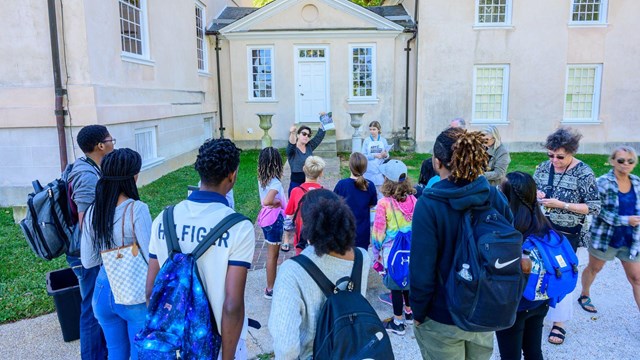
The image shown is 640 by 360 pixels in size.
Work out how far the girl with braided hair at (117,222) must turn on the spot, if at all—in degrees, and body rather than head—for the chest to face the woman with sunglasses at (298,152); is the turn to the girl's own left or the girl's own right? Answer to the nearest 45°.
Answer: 0° — they already face them

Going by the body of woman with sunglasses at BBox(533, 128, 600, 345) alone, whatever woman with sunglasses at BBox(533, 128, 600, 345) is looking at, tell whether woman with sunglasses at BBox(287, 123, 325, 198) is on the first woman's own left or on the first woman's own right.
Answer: on the first woman's own right

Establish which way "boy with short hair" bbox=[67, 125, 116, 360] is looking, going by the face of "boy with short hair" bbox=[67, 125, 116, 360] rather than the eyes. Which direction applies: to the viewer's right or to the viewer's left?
to the viewer's right

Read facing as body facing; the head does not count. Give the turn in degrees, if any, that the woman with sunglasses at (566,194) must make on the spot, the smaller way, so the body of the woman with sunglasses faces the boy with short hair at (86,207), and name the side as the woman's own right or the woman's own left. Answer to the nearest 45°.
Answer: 0° — they already face them

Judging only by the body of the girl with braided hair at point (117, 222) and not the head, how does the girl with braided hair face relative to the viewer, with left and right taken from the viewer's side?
facing away from the viewer and to the right of the viewer

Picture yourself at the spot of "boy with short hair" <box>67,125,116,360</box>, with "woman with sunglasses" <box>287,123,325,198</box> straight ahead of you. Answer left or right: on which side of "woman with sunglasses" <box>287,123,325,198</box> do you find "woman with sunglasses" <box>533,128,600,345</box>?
right

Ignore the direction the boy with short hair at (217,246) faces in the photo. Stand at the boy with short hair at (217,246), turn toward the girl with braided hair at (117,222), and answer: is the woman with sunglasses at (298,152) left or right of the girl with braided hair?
right

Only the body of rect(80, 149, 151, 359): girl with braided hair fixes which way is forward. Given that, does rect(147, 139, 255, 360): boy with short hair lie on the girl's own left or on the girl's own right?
on the girl's own right

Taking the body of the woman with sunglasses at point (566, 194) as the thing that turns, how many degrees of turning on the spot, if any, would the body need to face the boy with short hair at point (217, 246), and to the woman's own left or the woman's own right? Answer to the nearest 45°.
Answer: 0° — they already face them
